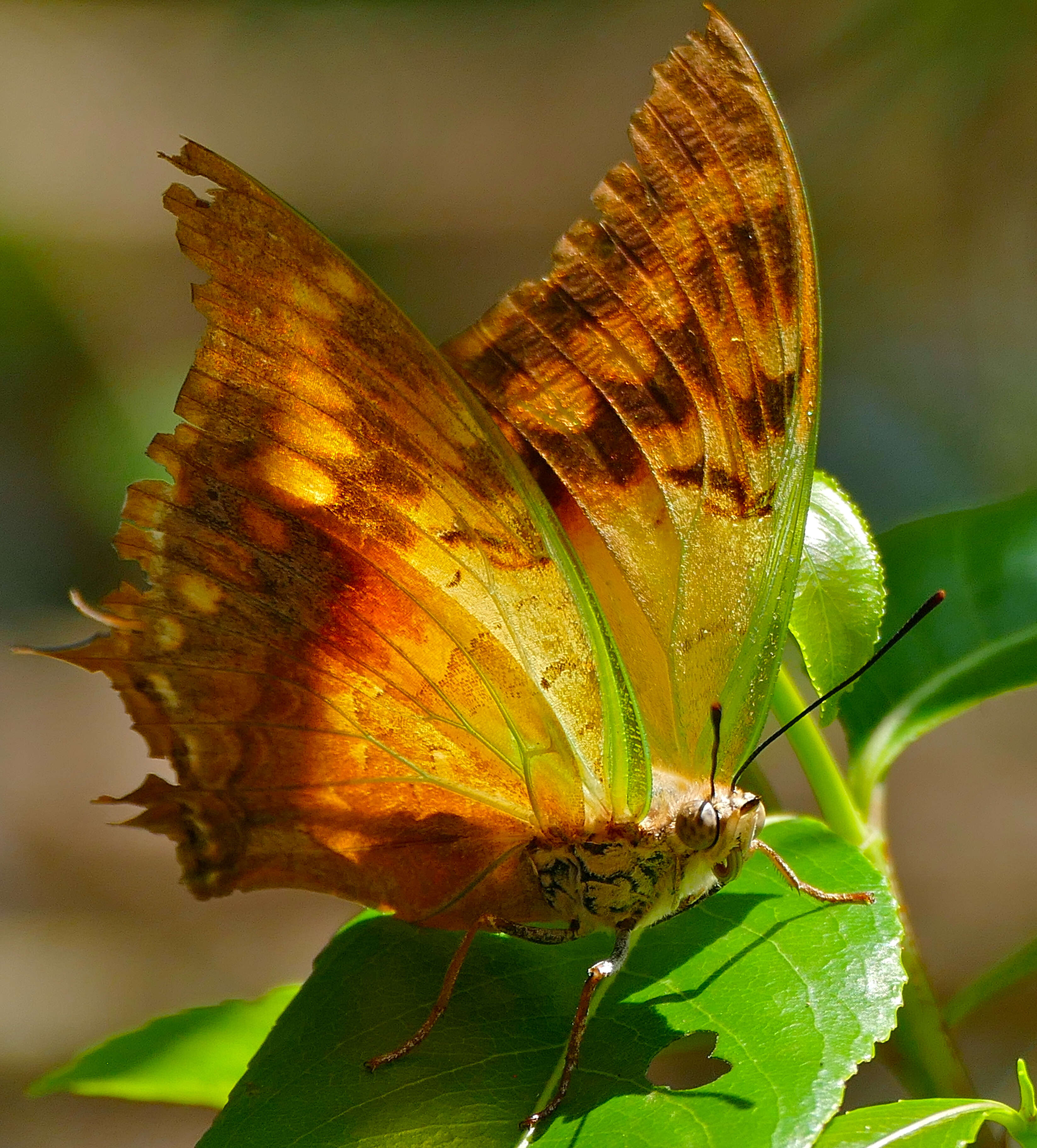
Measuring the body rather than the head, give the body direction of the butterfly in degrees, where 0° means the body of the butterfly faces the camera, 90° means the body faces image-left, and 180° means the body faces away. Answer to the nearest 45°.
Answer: approximately 315°

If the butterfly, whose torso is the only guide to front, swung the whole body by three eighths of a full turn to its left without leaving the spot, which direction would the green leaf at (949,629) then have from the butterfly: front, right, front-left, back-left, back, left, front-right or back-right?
front-right

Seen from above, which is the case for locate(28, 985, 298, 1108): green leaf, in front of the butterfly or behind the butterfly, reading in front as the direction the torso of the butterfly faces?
behind
